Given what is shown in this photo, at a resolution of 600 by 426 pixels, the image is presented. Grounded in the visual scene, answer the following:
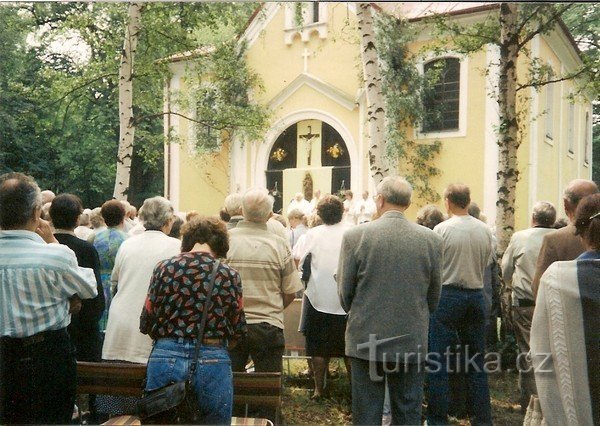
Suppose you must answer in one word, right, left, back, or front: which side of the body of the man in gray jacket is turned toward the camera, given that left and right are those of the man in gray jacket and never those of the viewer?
back

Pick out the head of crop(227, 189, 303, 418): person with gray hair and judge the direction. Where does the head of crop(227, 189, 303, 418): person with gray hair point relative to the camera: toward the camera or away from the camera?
away from the camera

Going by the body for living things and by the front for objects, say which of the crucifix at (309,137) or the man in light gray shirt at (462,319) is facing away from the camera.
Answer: the man in light gray shirt

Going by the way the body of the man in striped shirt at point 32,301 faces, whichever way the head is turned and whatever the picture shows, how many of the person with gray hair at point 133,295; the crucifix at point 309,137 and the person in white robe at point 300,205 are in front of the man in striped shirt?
3

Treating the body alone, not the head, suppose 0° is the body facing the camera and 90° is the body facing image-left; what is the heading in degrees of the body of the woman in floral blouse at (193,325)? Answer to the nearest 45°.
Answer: approximately 180°

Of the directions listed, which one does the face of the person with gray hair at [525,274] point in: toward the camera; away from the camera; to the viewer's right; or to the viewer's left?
away from the camera

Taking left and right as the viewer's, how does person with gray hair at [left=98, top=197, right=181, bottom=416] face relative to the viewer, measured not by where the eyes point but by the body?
facing away from the viewer and to the right of the viewer

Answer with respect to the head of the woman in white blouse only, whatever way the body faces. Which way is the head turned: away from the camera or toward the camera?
away from the camera

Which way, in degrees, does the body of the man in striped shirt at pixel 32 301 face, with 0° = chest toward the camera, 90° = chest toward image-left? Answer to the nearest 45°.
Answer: approximately 225°

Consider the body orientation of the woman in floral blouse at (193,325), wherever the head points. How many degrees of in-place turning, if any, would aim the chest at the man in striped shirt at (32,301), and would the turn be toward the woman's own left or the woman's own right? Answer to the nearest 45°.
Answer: approximately 90° to the woman's own left

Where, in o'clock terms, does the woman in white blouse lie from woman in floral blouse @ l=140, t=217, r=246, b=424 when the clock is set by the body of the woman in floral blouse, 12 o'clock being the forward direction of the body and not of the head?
The woman in white blouse is roughly at 1 o'clock from the woman in floral blouse.

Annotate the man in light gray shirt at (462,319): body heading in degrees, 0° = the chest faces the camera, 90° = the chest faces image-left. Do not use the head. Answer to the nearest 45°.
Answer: approximately 180°

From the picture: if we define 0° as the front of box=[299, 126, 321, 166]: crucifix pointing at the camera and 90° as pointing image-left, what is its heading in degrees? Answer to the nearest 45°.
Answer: approximately 0°
